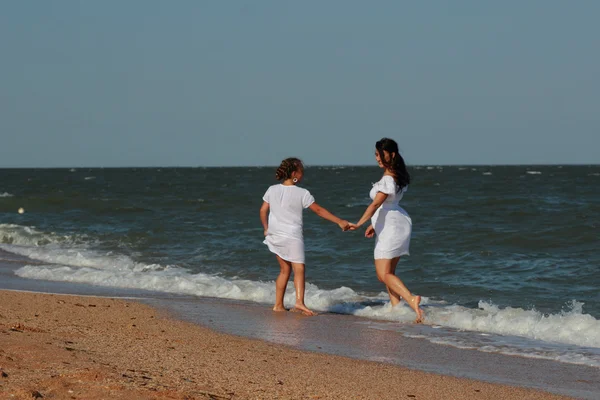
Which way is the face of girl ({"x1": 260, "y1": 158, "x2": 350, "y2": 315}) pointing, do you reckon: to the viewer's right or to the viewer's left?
to the viewer's right

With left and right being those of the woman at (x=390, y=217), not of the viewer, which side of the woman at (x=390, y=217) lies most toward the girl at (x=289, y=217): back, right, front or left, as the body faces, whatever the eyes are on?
front

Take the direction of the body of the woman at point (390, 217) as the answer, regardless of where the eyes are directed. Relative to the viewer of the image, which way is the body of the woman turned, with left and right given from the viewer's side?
facing to the left of the viewer
